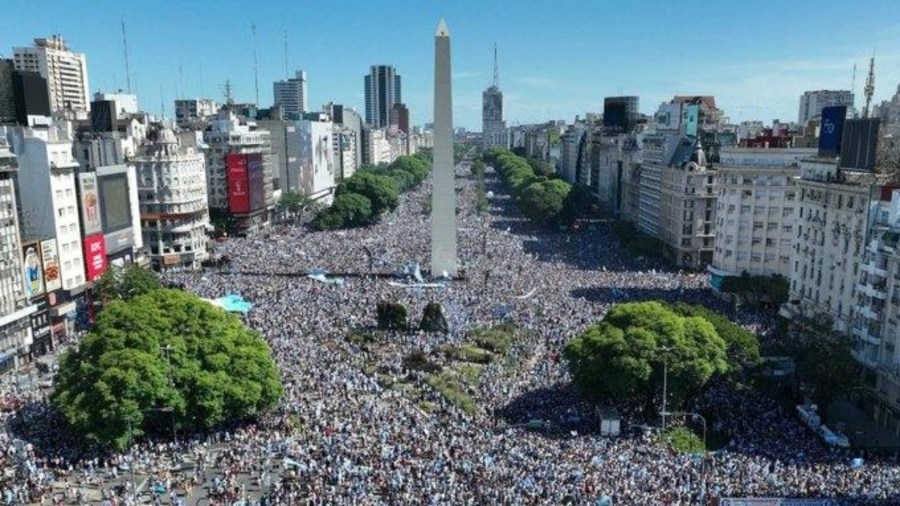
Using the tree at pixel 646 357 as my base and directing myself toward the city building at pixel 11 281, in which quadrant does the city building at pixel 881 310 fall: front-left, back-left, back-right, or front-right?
back-right

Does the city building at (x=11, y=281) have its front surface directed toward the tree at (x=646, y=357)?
yes

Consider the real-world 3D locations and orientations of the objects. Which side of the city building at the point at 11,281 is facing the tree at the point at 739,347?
front

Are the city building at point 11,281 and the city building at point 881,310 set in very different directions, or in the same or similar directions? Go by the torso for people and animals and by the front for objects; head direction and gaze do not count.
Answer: very different directions

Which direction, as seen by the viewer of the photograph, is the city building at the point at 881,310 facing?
facing the viewer and to the left of the viewer

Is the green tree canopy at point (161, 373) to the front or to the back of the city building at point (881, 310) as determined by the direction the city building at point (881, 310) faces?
to the front

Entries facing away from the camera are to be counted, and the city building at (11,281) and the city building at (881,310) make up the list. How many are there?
0

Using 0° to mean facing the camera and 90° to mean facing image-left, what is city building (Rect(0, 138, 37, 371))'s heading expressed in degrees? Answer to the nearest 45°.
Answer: approximately 315°

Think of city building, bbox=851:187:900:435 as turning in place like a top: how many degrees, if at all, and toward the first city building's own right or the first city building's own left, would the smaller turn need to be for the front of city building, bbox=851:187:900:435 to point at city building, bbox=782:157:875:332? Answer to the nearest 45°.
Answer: approximately 135° to the first city building's own right

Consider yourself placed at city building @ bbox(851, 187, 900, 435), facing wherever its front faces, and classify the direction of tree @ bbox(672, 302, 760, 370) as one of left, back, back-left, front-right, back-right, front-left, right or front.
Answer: front

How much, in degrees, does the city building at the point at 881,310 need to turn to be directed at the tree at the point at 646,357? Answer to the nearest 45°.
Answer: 0° — it already faces it

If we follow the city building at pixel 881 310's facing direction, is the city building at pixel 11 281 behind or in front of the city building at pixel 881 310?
in front
